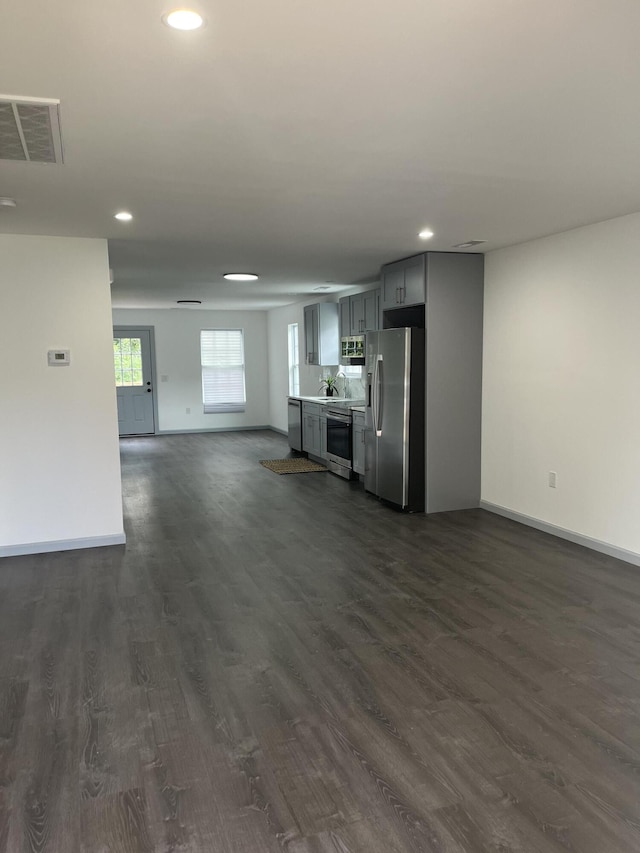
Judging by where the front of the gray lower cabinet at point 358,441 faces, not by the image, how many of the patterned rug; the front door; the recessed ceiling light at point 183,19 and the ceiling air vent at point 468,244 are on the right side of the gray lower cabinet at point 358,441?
2

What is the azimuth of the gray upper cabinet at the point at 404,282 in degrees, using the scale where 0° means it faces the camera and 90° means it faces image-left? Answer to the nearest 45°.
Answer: approximately 45°

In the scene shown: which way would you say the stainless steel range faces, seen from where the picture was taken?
facing the viewer and to the left of the viewer

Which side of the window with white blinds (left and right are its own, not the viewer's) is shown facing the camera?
front

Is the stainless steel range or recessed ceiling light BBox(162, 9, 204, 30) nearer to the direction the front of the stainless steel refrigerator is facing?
the recessed ceiling light

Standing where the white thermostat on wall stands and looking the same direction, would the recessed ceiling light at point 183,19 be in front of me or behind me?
in front

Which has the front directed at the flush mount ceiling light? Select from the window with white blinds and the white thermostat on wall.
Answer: the window with white blinds

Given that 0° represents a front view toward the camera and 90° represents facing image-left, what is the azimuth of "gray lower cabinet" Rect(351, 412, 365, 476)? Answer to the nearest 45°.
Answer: approximately 45°

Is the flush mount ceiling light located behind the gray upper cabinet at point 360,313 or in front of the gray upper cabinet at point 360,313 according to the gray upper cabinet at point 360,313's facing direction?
in front

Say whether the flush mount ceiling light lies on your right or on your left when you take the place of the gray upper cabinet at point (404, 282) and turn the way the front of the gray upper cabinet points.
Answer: on your right

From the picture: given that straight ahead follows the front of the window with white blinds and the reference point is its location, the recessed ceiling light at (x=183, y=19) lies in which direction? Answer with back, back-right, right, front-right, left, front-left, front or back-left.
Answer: front
